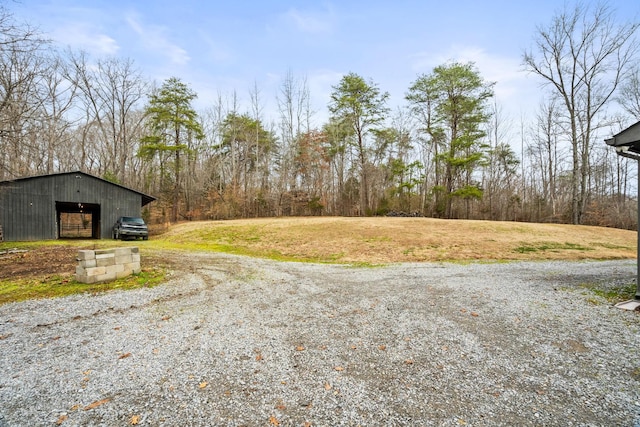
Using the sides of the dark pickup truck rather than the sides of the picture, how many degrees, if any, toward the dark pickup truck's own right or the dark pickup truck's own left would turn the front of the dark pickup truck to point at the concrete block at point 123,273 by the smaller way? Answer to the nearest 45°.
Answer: approximately 45° to the dark pickup truck's own right

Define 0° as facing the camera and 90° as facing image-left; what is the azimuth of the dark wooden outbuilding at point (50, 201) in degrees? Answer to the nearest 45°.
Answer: approximately 0°

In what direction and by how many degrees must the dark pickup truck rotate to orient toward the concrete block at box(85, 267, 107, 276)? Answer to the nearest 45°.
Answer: approximately 45° to its right

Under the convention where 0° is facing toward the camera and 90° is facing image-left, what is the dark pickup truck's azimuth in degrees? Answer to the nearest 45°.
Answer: approximately 315°

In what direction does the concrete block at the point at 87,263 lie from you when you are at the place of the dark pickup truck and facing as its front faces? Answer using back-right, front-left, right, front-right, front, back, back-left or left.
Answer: front-right

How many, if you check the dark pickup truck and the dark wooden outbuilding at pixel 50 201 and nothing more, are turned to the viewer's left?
0

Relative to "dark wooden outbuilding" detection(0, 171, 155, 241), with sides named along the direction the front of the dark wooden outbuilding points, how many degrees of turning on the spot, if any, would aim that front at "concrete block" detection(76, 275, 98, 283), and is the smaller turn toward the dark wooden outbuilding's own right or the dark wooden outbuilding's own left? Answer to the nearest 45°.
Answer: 0° — it already faces it
